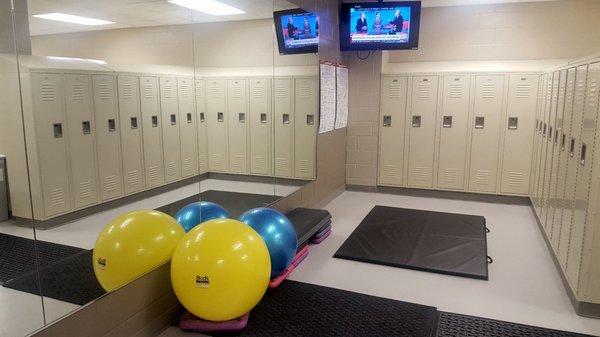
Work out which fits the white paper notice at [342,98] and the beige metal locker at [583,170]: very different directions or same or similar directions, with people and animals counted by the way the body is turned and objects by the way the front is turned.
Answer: very different directions

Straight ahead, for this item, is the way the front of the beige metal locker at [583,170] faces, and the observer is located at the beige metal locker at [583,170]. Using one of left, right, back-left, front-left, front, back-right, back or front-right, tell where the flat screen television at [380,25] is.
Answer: front-right

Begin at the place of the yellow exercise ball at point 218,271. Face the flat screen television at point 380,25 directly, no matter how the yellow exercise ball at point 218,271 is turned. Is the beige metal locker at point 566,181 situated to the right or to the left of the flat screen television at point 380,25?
right

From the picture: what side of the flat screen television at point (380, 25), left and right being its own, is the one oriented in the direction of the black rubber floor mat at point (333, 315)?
front

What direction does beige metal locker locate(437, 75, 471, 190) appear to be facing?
toward the camera

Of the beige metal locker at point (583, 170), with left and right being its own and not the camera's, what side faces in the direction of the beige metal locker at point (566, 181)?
right

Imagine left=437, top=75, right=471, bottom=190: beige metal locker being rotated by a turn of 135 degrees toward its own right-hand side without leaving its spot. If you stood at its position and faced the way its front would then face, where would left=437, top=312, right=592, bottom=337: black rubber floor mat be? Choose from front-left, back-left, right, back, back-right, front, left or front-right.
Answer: back-left

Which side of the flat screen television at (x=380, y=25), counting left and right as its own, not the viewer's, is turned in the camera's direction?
front

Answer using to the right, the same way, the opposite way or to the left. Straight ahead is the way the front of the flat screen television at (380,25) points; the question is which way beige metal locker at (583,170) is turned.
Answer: to the right

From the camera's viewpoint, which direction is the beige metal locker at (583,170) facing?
to the viewer's left
